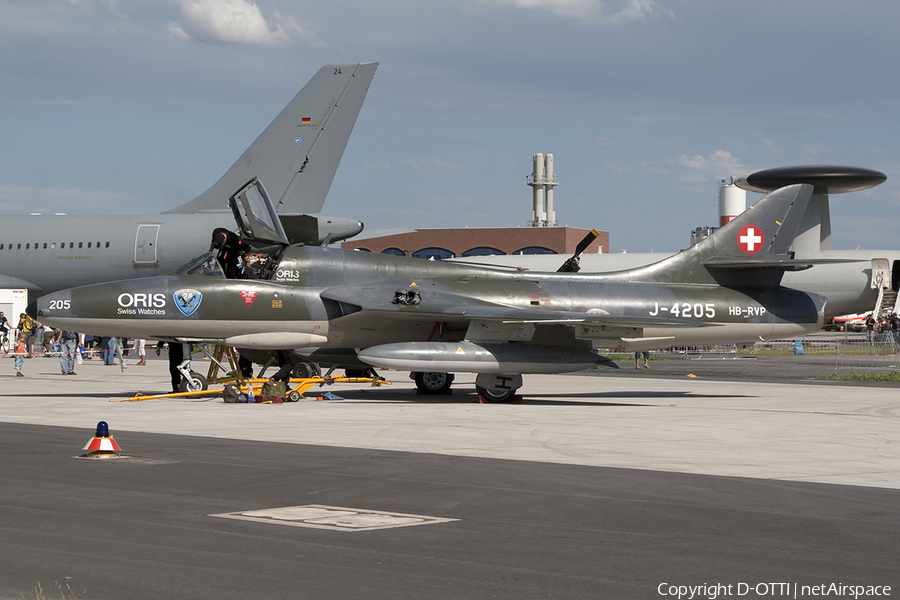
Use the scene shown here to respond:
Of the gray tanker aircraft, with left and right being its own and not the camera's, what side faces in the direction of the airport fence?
back

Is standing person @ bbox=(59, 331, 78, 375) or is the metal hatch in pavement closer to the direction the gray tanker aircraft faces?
the standing person

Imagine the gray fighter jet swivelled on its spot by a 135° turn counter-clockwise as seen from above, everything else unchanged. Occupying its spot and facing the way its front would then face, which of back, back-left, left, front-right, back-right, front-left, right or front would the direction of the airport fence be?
left

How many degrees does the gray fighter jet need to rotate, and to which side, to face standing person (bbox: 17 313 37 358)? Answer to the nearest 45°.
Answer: approximately 45° to its right

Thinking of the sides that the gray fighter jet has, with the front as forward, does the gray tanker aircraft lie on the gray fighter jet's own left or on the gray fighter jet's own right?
on the gray fighter jet's own right

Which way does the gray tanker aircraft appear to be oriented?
to the viewer's left

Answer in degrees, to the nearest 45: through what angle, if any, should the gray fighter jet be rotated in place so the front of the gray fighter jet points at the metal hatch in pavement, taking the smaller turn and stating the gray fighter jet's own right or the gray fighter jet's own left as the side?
approximately 90° to the gray fighter jet's own left

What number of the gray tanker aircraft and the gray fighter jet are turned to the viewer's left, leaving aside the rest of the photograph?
2

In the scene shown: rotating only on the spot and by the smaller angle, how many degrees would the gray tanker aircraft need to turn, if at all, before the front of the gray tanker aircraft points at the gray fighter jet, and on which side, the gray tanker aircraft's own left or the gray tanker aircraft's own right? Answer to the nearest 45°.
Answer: approximately 90° to the gray tanker aircraft's own left

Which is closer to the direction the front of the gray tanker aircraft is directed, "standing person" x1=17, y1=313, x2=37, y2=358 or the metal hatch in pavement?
the standing person

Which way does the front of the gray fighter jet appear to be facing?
to the viewer's left

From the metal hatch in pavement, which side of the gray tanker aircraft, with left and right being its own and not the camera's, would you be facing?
left
